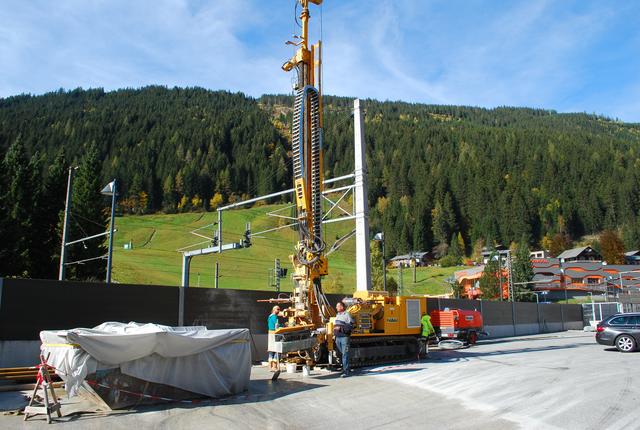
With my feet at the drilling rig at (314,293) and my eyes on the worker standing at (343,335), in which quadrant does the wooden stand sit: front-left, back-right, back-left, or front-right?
front-right

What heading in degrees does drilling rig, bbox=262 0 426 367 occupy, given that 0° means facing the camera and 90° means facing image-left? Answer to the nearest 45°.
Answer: approximately 90°

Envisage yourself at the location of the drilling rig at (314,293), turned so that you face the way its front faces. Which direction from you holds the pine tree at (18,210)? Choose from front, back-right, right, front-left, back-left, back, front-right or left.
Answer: front-right

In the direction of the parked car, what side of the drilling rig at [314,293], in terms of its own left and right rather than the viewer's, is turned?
back

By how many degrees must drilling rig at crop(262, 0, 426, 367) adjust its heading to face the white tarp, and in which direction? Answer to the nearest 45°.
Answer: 0° — it already faces it

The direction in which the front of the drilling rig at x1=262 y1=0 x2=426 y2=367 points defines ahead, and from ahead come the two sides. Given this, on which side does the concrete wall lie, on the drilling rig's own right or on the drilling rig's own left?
on the drilling rig's own right

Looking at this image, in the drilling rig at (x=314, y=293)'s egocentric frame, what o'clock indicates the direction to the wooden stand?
The wooden stand is roughly at 10 o'clock from the drilling rig.

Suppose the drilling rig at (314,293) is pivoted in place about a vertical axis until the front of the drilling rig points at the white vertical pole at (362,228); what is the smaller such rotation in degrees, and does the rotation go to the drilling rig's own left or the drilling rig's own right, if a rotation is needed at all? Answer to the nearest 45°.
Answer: approximately 135° to the drilling rig's own right

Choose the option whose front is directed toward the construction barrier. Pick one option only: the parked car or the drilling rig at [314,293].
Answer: the drilling rig

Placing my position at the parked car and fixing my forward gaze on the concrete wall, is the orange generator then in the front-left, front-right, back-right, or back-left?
front-left
